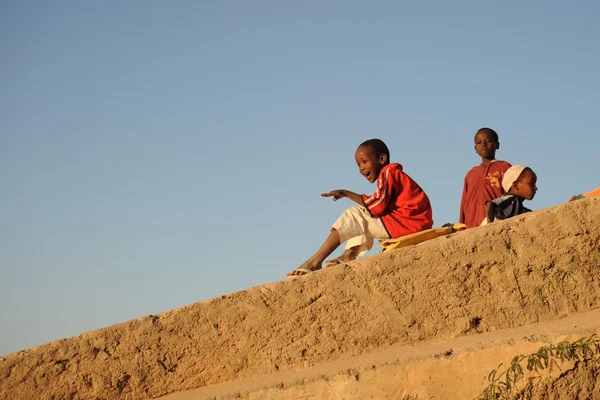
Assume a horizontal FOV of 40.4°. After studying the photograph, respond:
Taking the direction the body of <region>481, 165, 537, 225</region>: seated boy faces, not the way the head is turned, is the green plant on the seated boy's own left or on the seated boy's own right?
on the seated boy's own right

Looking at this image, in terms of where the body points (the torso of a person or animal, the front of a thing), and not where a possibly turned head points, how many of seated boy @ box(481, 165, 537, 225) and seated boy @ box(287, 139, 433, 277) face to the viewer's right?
1

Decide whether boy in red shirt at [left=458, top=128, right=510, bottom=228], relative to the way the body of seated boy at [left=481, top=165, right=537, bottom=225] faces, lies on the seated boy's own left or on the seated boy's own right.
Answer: on the seated boy's own left

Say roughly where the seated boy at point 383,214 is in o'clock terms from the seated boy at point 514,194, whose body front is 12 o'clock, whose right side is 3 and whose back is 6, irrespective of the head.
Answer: the seated boy at point 383,214 is roughly at 5 o'clock from the seated boy at point 514,194.

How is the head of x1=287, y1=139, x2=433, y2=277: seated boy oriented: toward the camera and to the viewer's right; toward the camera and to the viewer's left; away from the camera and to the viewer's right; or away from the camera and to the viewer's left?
toward the camera and to the viewer's left

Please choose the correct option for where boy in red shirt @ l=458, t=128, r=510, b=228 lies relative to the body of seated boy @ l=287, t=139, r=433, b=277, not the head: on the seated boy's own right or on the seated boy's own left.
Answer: on the seated boy's own right

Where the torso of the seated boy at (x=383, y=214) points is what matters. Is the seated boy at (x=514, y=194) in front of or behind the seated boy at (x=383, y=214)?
behind

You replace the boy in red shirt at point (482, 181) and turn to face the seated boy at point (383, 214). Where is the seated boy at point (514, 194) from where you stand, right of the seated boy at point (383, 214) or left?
left

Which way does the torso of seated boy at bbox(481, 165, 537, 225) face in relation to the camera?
to the viewer's right

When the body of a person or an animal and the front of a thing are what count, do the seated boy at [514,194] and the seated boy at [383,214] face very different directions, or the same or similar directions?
very different directions

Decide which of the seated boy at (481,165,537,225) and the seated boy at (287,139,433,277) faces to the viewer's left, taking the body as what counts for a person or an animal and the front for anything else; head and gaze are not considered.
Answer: the seated boy at (287,139,433,277)

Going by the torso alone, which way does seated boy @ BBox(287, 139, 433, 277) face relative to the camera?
to the viewer's left
